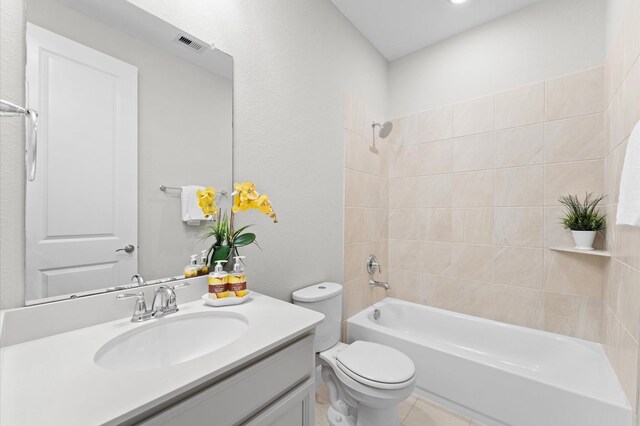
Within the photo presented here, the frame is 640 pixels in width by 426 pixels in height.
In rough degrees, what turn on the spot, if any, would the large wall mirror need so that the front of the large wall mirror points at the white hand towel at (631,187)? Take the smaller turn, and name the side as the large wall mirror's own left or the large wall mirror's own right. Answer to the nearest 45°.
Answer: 0° — it already faces it

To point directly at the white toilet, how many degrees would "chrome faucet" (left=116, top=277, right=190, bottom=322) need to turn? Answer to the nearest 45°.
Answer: approximately 45° to its left

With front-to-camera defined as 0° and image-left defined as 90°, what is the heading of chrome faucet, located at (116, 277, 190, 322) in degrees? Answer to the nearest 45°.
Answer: approximately 315°

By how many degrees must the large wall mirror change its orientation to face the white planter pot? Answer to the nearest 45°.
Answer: approximately 45° to its left

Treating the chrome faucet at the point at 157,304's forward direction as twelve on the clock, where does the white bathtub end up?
The white bathtub is roughly at 11 o'clock from the chrome faucet.

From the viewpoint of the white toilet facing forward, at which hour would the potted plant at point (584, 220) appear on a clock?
The potted plant is roughly at 10 o'clock from the white toilet.
